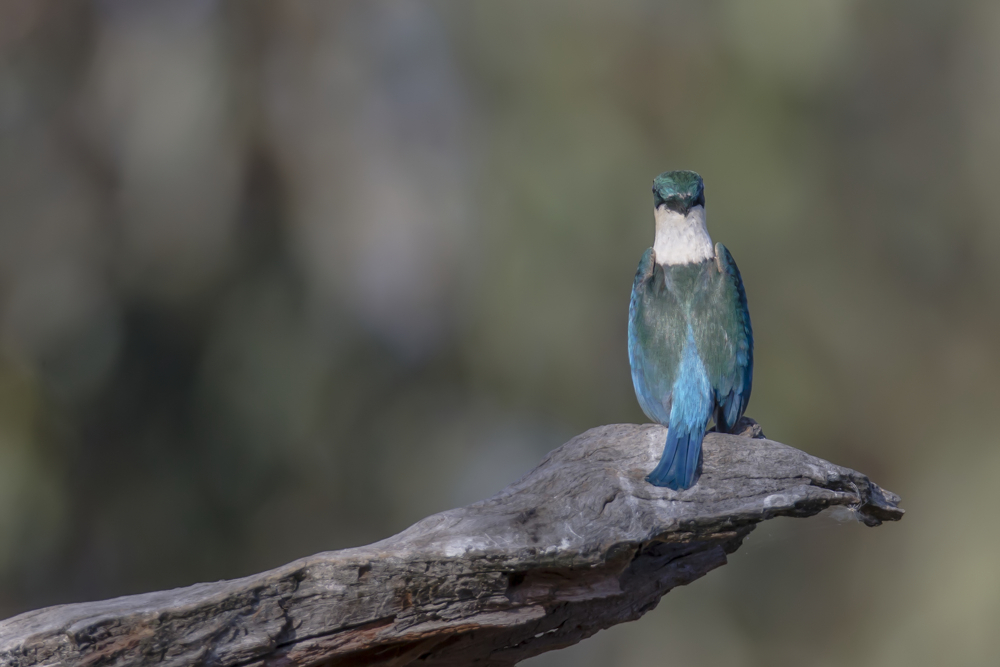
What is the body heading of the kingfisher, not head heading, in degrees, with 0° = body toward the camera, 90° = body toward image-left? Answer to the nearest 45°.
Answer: approximately 180°
